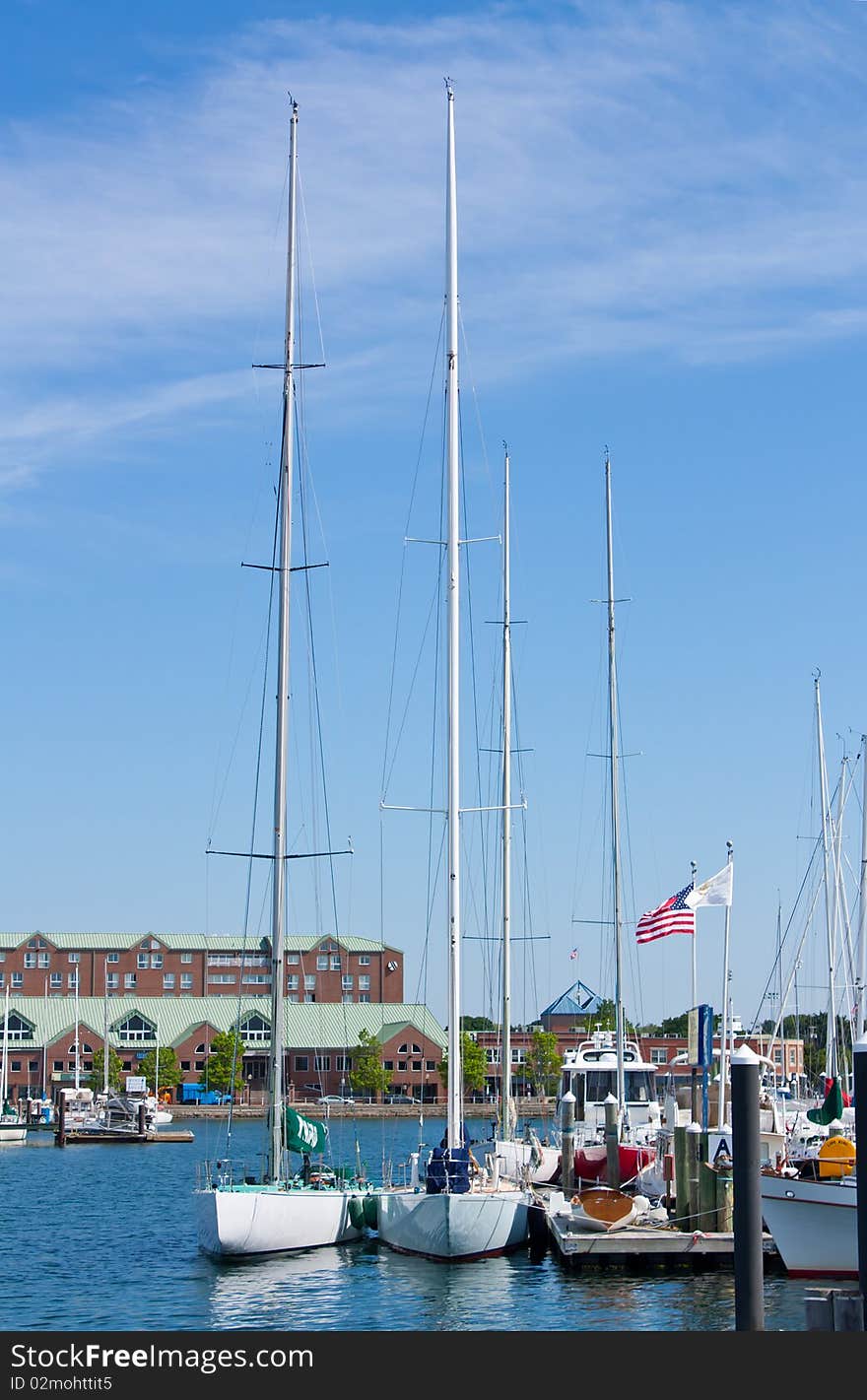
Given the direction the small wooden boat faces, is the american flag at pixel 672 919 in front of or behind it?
behind

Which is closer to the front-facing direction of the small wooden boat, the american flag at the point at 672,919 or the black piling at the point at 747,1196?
the black piling

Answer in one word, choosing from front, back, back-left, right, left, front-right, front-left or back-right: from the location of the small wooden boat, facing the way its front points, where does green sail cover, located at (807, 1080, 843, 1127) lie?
left

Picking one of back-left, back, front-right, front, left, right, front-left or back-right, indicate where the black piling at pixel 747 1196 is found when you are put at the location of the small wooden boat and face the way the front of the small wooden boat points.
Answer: front
